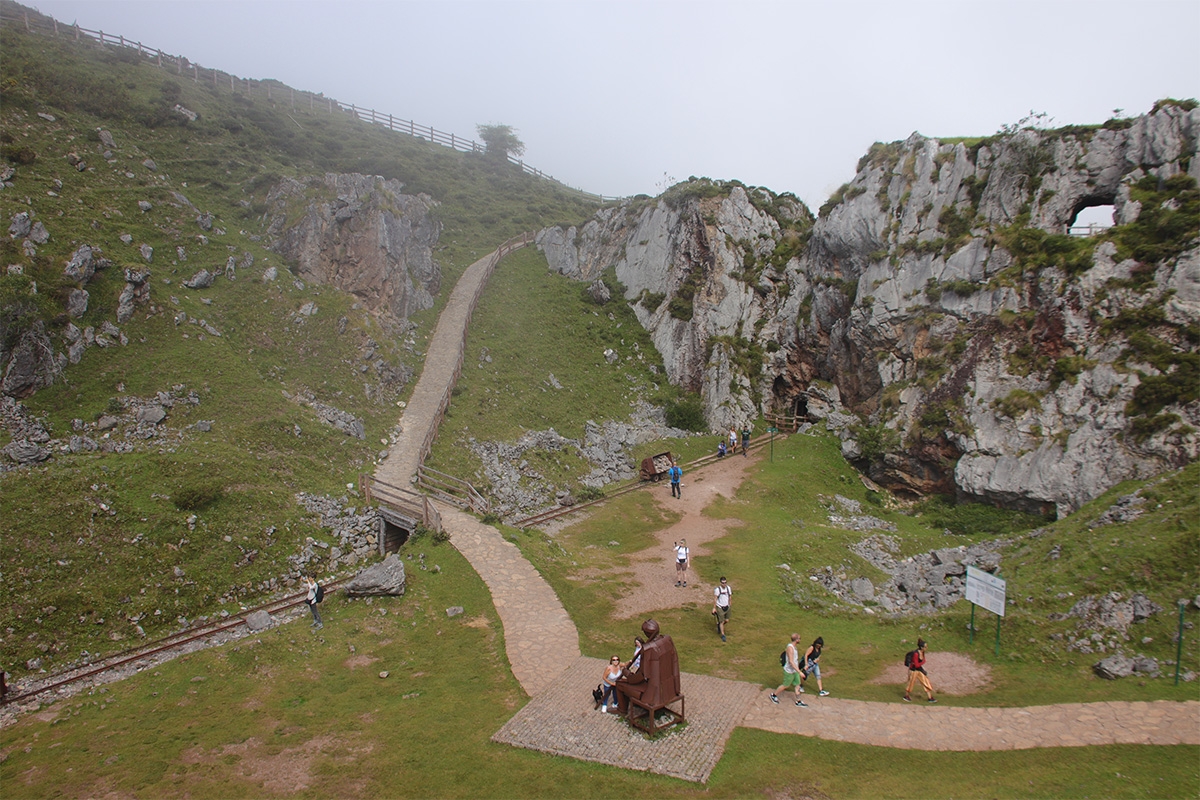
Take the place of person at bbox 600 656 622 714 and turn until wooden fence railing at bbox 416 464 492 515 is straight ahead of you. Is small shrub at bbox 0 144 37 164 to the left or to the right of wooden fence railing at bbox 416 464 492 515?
left

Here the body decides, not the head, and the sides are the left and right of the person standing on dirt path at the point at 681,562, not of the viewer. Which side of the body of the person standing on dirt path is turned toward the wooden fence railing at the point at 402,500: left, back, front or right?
right

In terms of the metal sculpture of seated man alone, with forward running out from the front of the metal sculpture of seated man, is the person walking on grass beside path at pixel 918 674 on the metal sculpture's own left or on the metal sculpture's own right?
on the metal sculpture's own right

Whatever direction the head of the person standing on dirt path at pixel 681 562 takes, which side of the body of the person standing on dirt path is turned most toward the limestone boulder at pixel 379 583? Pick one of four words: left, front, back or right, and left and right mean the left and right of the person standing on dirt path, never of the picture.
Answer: right

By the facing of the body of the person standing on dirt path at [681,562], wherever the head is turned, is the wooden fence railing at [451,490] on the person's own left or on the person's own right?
on the person's own right

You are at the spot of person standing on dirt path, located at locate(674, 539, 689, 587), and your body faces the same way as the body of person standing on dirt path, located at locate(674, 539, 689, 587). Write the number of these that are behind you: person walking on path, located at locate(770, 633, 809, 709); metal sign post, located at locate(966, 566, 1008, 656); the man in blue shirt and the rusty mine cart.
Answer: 2

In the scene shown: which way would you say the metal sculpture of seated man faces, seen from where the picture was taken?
facing away from the viewer and to the left of the viewer

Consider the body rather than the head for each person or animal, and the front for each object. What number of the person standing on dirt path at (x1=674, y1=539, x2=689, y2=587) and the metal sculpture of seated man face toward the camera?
1

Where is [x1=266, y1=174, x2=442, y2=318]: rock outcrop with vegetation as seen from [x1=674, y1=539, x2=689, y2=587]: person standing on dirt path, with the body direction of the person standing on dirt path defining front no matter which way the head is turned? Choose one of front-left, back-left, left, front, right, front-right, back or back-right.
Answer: back-right

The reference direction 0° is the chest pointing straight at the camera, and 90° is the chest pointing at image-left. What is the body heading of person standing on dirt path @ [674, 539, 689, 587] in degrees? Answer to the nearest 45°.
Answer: approximately 0°

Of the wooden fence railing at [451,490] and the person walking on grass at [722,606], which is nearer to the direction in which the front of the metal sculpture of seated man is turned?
the wooden fence railing
